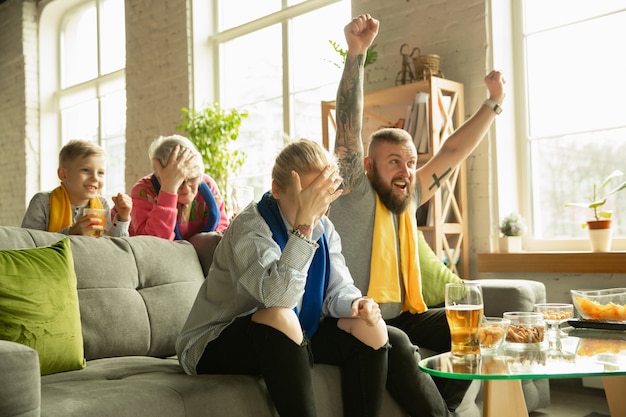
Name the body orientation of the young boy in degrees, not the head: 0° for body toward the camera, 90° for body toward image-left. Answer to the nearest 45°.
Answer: approximately 315°

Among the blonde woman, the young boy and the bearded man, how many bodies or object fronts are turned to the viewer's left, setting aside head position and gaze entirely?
0

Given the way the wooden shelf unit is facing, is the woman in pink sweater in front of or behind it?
in front

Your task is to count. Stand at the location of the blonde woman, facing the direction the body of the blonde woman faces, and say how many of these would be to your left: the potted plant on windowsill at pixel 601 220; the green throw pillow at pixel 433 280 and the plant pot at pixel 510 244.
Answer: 3

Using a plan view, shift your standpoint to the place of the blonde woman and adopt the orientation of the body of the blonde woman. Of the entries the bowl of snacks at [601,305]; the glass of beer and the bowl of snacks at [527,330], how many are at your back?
0

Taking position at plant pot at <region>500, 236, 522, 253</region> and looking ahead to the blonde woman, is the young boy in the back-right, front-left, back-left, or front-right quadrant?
front-right

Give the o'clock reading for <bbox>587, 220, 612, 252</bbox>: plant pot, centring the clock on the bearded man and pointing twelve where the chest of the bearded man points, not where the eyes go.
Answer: The plant pot is roughly at 9 o'clock from the bearded man.

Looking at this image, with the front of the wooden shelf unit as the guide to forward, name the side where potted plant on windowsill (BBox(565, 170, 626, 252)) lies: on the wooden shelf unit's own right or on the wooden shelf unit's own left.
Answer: on the wooden shelf unit's own left

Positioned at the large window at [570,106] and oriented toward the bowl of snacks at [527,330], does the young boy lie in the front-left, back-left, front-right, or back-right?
front-right

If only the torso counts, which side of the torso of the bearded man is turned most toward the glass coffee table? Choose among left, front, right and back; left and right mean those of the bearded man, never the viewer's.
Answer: front

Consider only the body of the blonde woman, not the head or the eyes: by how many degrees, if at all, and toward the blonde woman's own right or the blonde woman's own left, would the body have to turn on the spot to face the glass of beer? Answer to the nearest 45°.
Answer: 0° — they already face it

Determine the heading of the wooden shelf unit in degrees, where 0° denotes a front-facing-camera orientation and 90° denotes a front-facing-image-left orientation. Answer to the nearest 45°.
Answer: approximately 45°

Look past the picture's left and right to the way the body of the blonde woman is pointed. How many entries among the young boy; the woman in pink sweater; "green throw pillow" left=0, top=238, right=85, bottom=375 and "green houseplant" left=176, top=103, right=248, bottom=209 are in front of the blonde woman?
0

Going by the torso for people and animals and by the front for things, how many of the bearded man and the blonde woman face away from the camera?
0

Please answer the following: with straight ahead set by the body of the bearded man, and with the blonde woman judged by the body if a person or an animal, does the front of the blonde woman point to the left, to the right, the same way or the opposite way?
the same way

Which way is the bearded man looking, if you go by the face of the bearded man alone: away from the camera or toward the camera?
toward the camera

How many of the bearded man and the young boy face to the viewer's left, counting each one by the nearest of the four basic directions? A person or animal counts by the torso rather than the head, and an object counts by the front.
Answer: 0

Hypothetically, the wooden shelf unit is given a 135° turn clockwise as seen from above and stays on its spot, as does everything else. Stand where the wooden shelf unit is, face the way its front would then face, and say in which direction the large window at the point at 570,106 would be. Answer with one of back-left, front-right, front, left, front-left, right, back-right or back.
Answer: right
